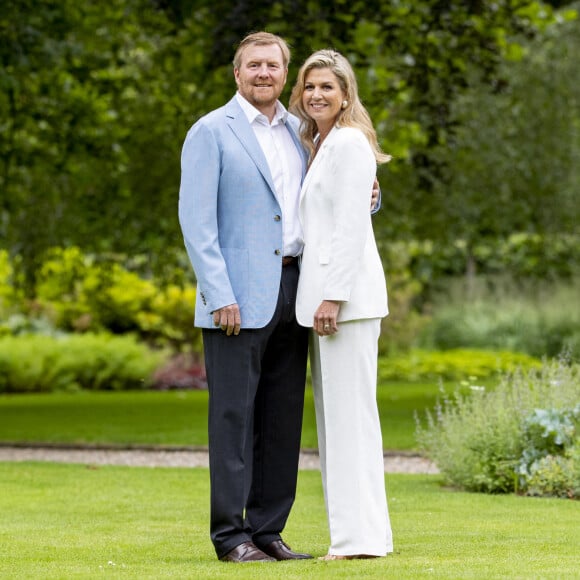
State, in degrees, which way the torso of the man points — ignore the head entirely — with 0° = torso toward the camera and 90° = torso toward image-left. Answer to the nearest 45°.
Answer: approximately 315°

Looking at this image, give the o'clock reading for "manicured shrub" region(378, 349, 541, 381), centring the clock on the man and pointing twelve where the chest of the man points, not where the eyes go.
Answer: The manicured shrub is roughly at 8 o'clock from the man.

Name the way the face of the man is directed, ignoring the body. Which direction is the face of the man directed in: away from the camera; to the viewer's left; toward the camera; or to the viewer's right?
toward the camera

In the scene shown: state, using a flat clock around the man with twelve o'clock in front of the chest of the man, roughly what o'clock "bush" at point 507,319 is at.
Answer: The bush is roughly at 8 o'clock from the man.

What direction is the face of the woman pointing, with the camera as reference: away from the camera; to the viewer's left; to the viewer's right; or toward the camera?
toward the camera

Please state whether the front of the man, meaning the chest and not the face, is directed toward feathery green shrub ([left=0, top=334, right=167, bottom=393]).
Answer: no

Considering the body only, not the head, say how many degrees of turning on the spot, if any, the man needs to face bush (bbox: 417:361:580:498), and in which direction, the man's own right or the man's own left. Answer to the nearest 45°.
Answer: approximately 90° to the man's own left
